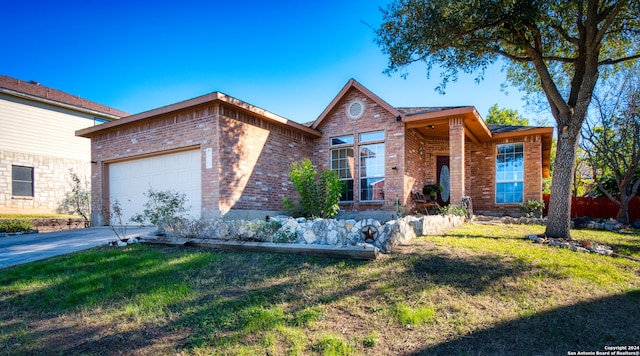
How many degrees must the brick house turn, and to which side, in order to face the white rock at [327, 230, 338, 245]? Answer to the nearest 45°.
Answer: approximately 45° to its left

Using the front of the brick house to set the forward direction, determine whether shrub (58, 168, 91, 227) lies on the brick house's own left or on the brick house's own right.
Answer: on the brick house's own right

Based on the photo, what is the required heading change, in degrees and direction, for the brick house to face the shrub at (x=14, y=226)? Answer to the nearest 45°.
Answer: approximately 45° to its right

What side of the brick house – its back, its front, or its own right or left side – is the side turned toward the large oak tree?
left

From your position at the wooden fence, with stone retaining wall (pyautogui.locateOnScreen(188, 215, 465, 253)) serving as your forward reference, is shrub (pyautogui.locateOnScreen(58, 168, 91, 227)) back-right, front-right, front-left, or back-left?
front-right

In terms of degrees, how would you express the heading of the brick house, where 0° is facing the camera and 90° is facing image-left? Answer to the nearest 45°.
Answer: approximately 45°

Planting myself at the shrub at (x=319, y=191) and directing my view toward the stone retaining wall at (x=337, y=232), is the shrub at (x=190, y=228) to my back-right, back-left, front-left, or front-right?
front-right
